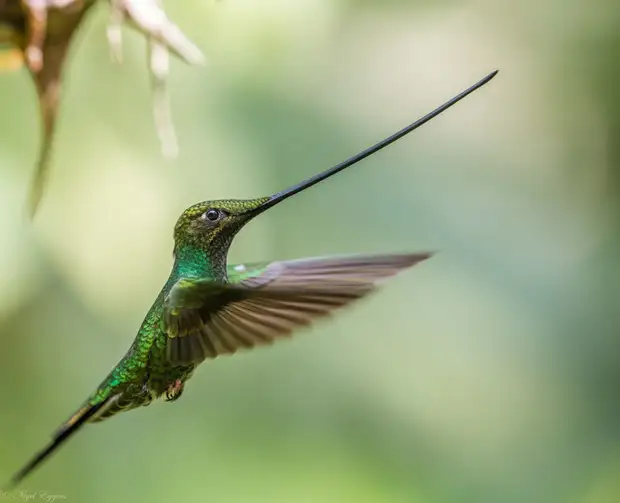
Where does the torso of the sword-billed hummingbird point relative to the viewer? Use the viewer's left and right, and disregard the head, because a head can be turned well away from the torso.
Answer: facing to the right of the viewer
